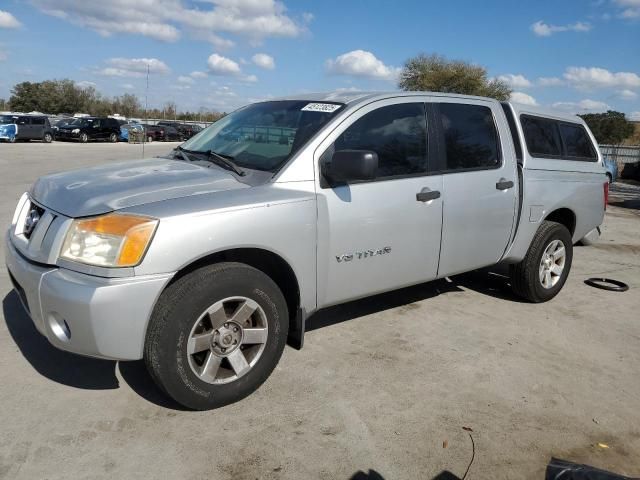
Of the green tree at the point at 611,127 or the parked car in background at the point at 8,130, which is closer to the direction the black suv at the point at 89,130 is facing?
the parked car in background

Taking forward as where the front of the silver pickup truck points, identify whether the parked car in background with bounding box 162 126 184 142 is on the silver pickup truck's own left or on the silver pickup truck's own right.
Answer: on the silver pickup truck's own right

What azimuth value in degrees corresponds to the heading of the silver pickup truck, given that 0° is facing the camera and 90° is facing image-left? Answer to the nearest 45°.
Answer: approximately 45°

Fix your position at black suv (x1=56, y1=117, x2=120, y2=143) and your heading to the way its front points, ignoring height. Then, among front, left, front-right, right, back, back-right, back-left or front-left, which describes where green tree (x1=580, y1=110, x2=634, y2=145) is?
back-left

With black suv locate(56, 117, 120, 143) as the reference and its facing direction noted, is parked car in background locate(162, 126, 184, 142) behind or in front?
behind

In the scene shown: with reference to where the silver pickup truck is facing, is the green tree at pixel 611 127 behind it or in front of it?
behind

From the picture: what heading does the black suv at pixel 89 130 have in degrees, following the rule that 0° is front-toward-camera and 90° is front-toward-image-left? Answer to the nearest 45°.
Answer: approximately 45°
